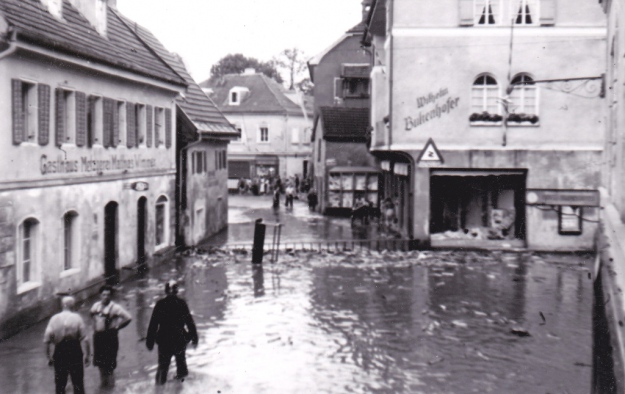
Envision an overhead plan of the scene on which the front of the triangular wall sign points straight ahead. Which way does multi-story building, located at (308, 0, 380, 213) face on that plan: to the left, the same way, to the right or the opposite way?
the same way

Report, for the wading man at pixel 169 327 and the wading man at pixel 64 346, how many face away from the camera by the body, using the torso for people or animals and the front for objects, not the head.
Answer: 2

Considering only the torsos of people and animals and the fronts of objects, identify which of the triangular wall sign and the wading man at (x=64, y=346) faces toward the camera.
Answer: the triangular wall sign

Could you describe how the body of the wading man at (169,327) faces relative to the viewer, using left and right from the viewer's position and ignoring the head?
facing away from the viewer

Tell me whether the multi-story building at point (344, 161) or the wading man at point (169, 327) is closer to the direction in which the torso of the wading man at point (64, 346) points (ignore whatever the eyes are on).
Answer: the multi-story building

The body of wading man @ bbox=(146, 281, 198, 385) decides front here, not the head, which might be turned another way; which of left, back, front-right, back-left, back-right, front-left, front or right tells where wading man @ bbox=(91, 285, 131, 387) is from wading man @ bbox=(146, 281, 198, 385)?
front-left

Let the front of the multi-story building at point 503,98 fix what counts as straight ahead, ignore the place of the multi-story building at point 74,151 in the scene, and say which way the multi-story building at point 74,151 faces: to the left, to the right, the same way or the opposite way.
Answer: to the left

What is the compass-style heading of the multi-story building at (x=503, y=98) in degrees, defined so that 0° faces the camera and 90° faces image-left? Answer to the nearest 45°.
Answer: approximately 0°

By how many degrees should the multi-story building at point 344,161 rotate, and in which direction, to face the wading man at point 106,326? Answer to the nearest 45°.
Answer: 0° — it already faces them

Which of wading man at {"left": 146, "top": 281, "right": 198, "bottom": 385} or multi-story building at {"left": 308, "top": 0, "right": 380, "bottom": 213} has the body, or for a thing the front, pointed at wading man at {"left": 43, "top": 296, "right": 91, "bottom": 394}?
the multi-story building

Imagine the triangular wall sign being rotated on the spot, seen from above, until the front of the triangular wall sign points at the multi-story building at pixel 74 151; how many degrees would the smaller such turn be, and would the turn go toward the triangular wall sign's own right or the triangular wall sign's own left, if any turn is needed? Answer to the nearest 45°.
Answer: approximately 45° to the triangular wall sign's own right

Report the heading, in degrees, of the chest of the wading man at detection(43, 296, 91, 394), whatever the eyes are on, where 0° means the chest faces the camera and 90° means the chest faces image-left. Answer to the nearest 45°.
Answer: approximately 180°

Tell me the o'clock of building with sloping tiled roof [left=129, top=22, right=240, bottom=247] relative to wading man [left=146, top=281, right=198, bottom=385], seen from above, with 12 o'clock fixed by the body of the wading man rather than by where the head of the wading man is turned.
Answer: The building with sloping tiled roof is roughly at 12 o'clock from the wading man.

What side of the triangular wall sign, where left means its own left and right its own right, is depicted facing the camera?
front
